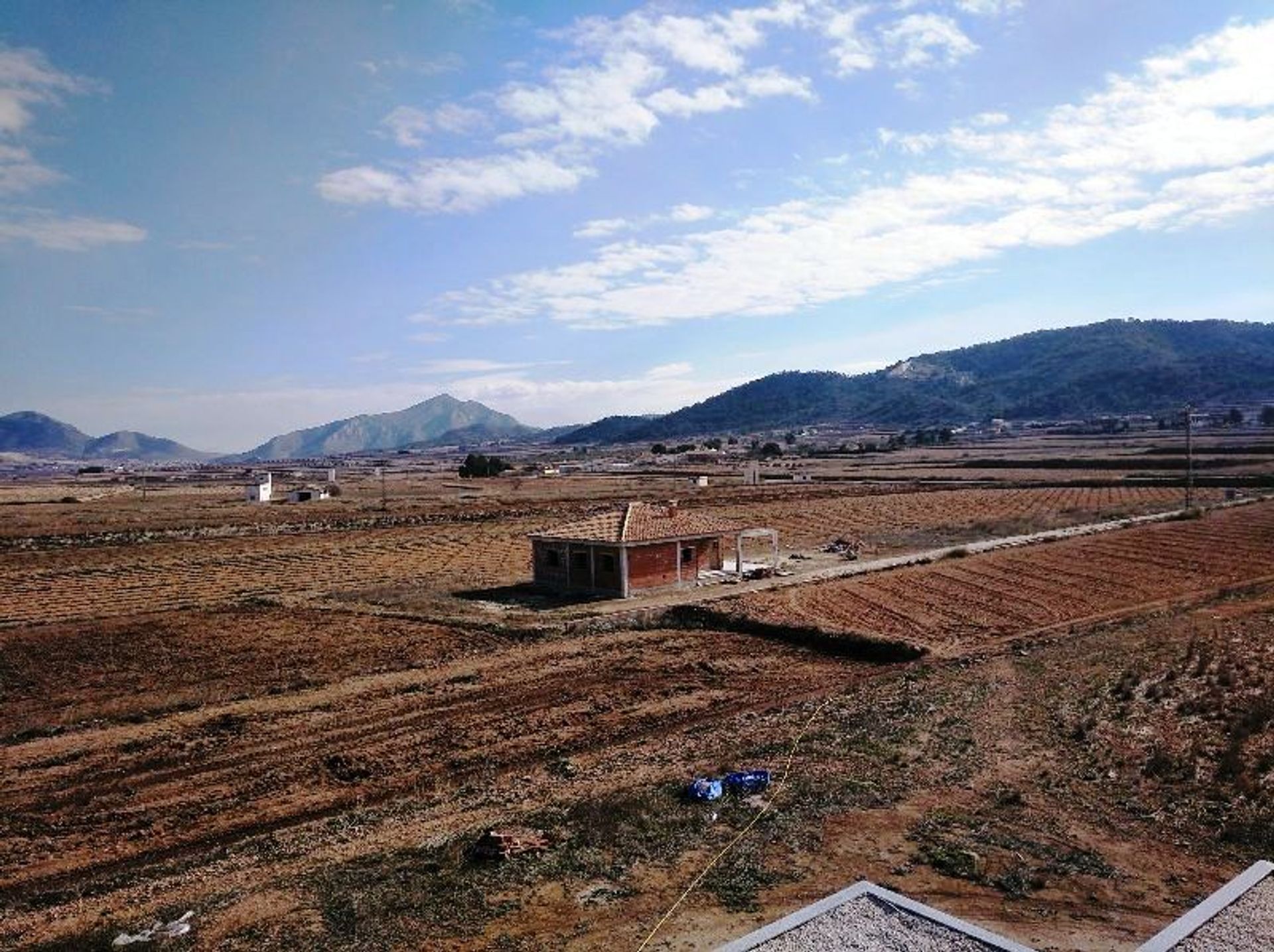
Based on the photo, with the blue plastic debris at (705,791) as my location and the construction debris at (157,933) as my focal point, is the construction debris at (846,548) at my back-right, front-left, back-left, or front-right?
back-right
